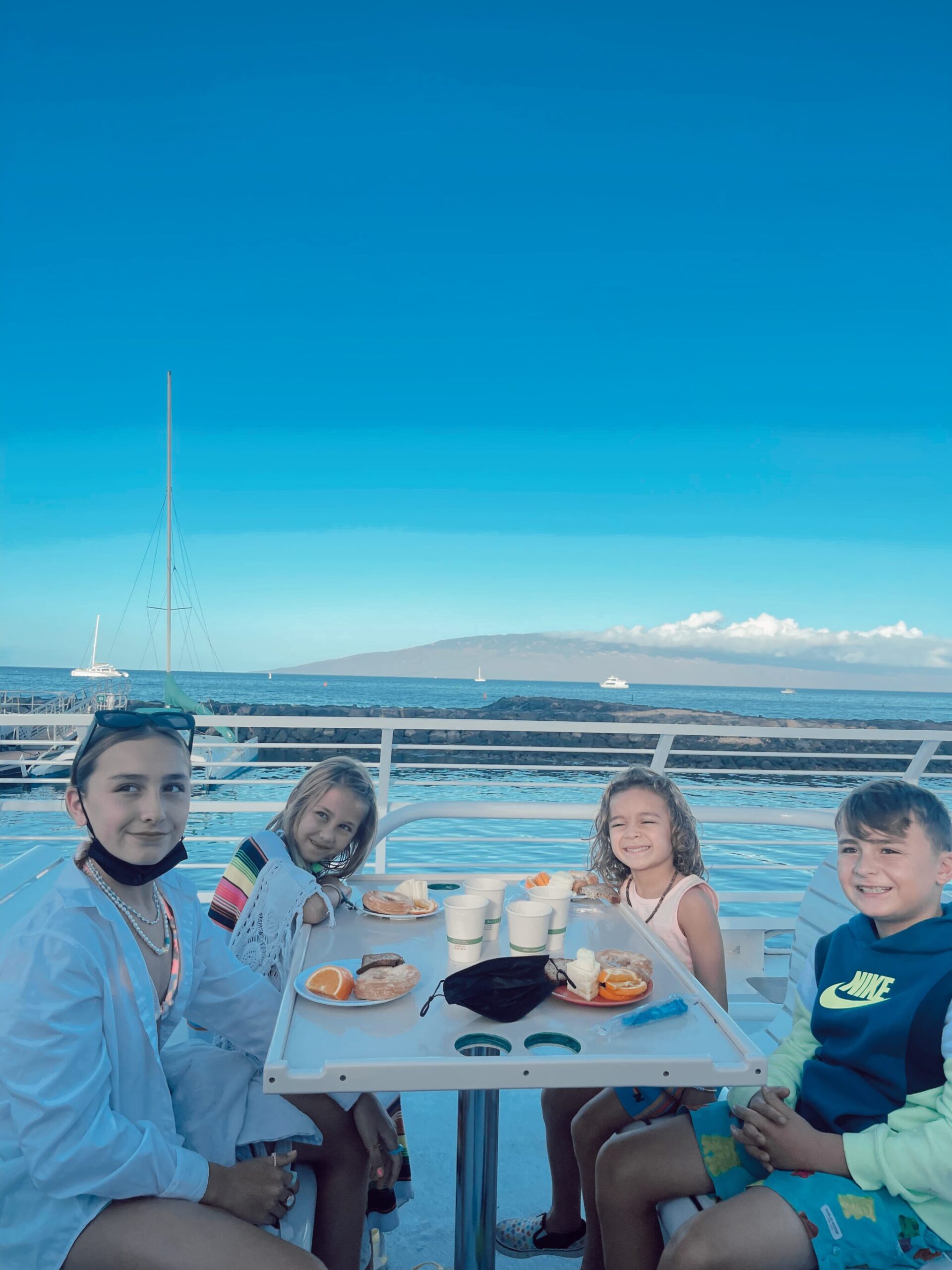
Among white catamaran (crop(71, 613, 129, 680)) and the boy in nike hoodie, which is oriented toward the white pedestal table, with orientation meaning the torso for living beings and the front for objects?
the boy in nike hoodie

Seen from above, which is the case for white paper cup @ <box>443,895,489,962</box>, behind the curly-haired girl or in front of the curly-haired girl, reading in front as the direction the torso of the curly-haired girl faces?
in front

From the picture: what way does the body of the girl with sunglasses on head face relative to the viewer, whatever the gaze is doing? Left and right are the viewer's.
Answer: facing the viewer and to the right of the viewer

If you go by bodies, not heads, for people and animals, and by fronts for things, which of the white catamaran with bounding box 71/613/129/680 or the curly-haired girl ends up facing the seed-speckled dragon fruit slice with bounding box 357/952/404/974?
the curly-haired girl

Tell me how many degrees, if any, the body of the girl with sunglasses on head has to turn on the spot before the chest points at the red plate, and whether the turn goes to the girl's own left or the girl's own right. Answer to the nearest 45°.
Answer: approximately 45° to the girl's own left

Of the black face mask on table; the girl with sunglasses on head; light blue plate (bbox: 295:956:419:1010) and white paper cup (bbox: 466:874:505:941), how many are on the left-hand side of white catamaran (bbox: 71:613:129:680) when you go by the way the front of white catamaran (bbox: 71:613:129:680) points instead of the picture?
4

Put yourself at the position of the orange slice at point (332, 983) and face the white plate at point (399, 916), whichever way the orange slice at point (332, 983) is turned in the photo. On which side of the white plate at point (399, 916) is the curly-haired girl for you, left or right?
right

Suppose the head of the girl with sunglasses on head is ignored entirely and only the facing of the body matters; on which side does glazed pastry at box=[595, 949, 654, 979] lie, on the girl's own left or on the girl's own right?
on the girl's own left

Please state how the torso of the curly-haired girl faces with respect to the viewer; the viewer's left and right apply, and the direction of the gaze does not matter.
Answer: facing the viewer and to the left of the viewer

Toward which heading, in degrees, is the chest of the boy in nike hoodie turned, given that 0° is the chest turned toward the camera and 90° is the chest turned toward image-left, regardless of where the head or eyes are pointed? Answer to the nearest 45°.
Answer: approximately 45°

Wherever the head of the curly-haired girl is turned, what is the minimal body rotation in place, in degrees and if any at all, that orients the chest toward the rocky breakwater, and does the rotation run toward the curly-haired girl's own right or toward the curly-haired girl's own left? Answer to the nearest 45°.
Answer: approximately 135° to the curly-haired girl's own right

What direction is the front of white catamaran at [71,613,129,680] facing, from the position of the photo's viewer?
facing to the left of the viewer
